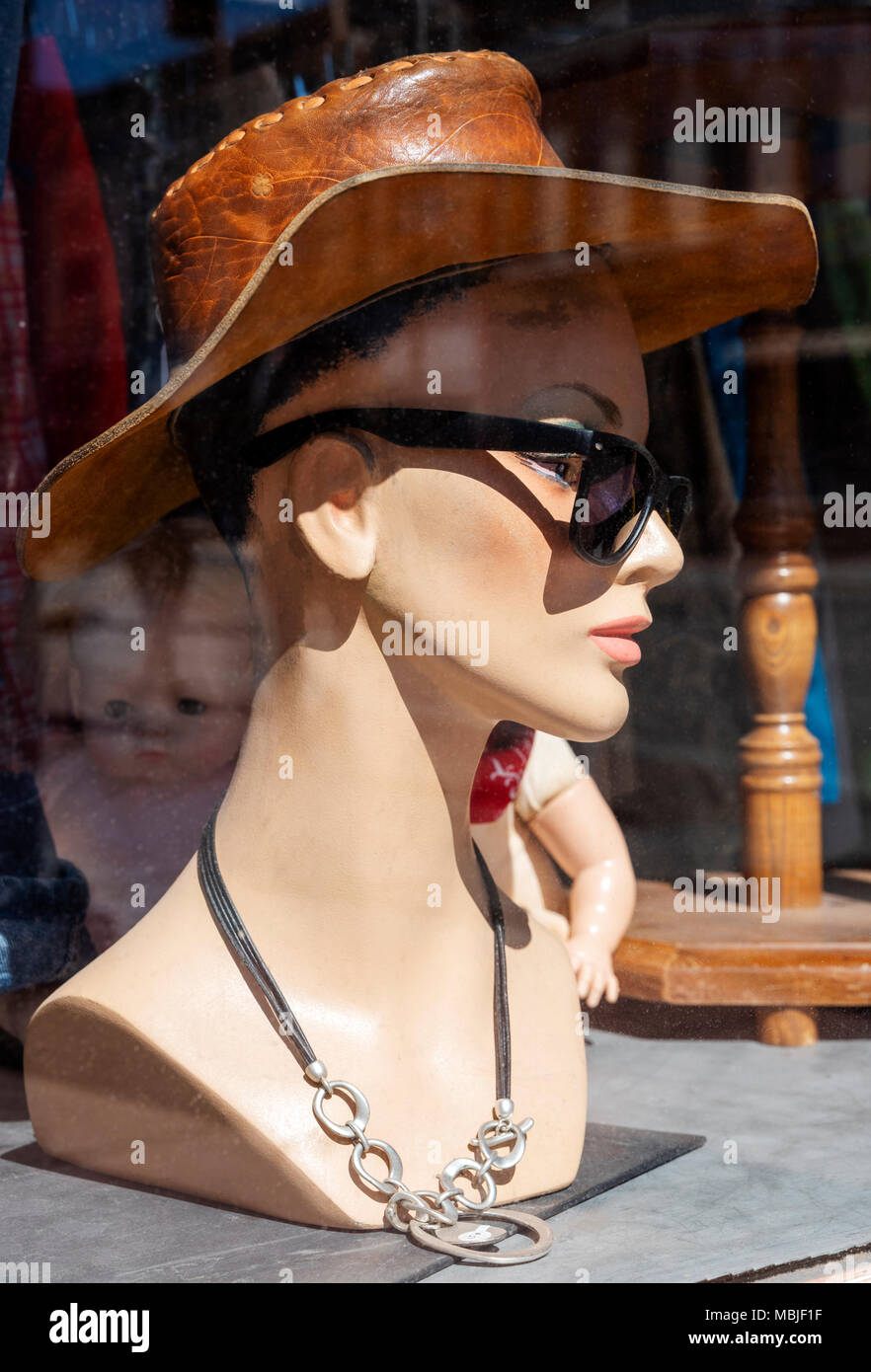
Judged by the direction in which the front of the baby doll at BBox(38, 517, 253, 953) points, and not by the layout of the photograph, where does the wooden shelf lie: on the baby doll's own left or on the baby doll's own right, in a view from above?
on the baby doll's own left

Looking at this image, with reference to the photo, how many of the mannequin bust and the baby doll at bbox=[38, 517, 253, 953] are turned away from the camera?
0

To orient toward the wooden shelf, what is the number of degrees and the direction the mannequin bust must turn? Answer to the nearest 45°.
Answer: approximately 90° to its left

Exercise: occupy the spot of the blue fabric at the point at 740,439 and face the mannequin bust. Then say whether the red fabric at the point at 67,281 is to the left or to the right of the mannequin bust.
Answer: right

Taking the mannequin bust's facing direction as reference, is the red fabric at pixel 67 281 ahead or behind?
behind

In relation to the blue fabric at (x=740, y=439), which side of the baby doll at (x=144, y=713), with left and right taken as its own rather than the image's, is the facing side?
left

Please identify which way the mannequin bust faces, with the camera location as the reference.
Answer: facing the viewer and to the right of the viewer

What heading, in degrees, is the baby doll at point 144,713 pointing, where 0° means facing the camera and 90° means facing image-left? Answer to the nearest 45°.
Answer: approximately 0°
